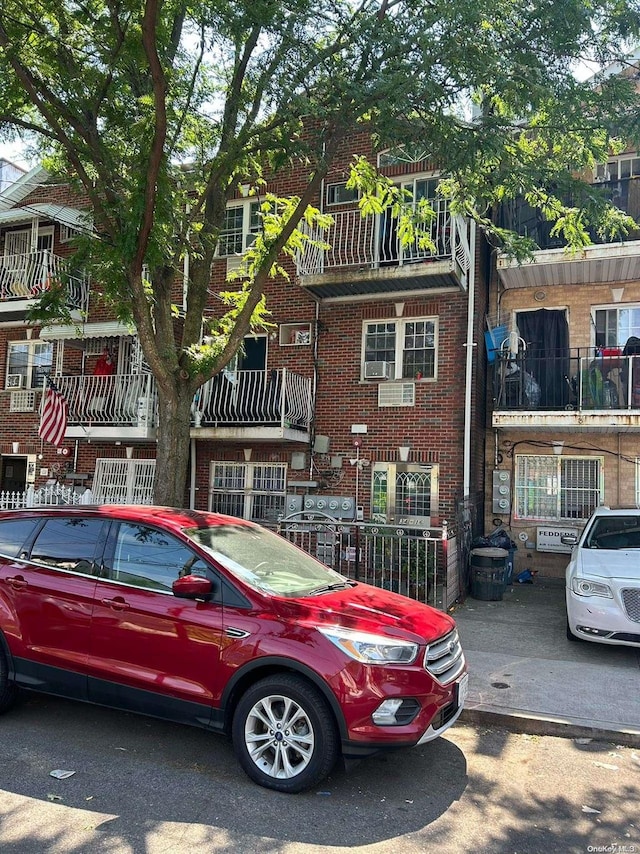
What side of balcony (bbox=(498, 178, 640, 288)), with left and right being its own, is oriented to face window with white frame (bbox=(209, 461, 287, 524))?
right

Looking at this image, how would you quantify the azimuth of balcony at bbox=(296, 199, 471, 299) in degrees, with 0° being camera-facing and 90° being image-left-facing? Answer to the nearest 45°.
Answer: approximately 0°

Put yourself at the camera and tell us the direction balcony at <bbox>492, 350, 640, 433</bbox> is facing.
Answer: facing the viewer

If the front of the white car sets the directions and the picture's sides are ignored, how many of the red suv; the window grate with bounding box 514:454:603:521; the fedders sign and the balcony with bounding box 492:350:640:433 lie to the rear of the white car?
3

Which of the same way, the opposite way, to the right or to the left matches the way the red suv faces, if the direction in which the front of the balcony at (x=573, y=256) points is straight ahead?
to the left

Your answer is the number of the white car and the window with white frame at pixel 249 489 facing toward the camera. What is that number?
2

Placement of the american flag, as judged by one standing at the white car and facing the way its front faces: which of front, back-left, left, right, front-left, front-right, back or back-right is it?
right

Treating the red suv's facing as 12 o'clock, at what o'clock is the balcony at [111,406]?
The balcony is roughly at 7 o'clock from the red suv.

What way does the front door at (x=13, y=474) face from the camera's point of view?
toward the camera

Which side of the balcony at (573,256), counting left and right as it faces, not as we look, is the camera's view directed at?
front
